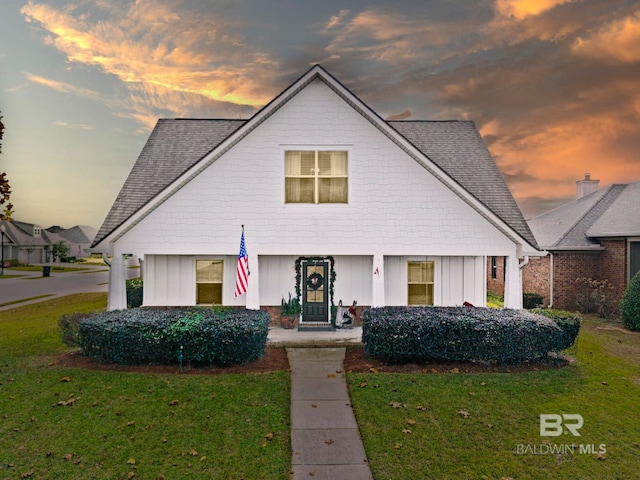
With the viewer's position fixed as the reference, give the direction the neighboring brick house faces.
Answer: facing the viewer

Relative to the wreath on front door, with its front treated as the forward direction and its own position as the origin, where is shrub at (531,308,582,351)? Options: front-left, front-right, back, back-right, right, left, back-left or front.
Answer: front-left

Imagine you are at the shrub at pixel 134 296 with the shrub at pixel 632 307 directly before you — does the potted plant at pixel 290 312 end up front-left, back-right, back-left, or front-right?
front-right

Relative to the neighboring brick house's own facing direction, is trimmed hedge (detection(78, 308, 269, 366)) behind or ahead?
ahead

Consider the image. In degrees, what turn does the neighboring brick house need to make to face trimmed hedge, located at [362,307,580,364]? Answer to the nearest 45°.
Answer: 0° — it already faces it

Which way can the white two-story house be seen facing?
toward the camera

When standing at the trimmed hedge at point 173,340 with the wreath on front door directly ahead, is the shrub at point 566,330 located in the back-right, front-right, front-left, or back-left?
front-right

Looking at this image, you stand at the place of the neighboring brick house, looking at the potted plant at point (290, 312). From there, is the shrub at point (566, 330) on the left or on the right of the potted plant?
left

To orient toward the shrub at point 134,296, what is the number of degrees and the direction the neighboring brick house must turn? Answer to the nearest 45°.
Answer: approximately 45° to its right

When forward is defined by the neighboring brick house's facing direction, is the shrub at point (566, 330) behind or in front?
in front
